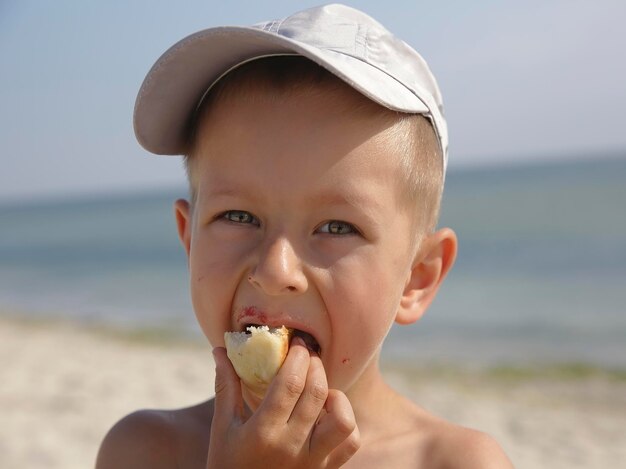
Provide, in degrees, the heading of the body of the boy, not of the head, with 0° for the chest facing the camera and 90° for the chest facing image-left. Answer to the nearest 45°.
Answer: approximately 0°
